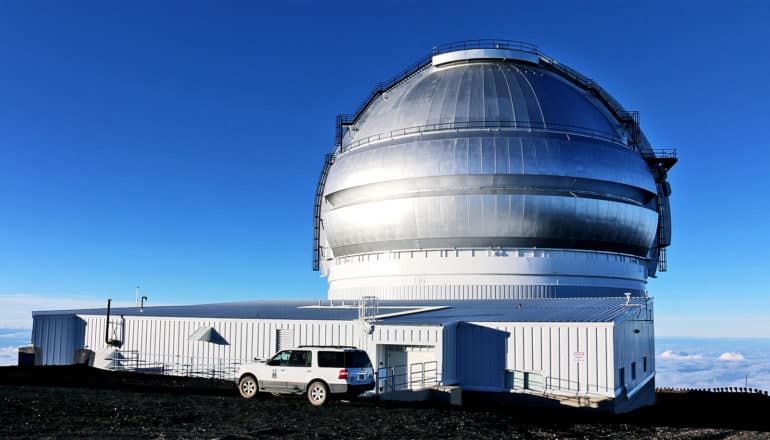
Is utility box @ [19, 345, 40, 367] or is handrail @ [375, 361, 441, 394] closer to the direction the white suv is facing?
the utility box

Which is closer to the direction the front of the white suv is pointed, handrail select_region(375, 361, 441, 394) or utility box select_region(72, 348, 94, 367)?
the utility box

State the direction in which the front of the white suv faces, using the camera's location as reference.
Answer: facing away from the viewer and to the left of the viewer

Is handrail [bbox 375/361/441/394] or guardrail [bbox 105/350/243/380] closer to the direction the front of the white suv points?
the guardrail
